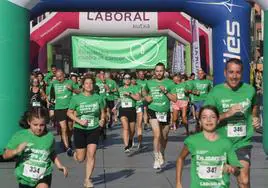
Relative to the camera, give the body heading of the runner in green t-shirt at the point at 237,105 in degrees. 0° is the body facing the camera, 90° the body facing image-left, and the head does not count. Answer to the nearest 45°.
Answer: approximately 0°

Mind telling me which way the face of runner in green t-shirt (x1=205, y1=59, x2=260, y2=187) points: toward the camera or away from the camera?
toward the camera

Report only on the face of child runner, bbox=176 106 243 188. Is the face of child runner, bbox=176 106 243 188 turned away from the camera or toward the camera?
toward the camera

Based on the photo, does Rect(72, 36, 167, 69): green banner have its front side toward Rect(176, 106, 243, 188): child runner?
yes

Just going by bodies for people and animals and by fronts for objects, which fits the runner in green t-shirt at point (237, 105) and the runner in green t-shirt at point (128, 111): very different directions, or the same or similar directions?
same or similar directions

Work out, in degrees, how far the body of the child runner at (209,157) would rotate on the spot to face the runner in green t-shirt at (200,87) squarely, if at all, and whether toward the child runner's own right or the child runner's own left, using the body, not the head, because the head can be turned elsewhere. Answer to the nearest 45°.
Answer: approximately 180°

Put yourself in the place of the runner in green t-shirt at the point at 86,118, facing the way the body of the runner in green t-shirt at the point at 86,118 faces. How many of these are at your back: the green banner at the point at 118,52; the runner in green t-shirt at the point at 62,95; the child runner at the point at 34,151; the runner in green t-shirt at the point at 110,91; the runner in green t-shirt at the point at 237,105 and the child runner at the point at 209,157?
3

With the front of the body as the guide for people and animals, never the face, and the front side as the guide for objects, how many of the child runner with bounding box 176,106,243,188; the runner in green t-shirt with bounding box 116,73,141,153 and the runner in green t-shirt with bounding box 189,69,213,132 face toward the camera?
3

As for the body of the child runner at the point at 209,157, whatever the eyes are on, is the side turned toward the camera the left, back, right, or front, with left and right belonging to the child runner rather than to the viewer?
front

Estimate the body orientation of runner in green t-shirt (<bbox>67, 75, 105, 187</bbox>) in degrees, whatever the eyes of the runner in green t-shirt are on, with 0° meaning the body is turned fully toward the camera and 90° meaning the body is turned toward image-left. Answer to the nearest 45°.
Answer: approximately 0°

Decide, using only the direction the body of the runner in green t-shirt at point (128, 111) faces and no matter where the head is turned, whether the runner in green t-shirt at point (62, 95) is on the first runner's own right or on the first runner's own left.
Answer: on the first runner's own right

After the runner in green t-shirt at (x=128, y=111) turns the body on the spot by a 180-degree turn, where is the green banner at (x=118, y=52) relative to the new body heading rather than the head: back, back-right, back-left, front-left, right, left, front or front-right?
front

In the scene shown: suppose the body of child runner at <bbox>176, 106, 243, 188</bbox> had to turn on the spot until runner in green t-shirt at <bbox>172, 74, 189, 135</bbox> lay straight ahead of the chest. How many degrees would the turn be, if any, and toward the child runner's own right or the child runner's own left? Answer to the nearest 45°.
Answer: approximately 180°

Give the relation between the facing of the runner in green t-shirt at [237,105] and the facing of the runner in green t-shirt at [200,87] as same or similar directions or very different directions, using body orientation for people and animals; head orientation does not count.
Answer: same or similar directions

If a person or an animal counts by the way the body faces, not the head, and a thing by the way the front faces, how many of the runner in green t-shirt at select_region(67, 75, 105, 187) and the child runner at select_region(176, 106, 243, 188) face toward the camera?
2
